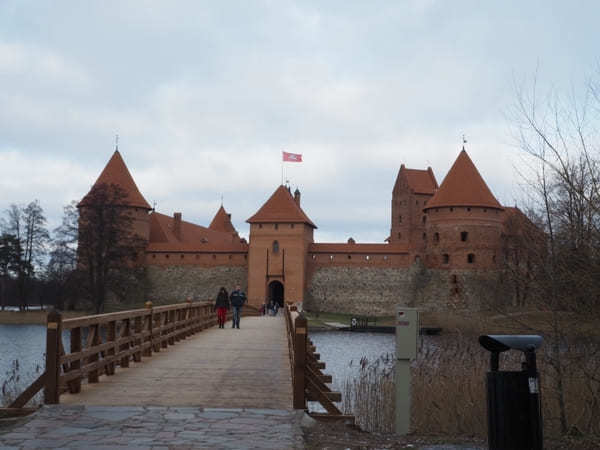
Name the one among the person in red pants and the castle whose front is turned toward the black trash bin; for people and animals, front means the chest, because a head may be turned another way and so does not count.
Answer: the castle

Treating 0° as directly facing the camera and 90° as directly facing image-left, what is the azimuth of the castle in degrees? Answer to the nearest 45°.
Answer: approximately 0°

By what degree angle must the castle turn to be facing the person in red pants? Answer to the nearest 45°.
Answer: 0° — it already faces them

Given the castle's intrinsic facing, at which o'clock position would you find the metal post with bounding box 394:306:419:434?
The metal post is roughly at 12 o'clock from the castle.
